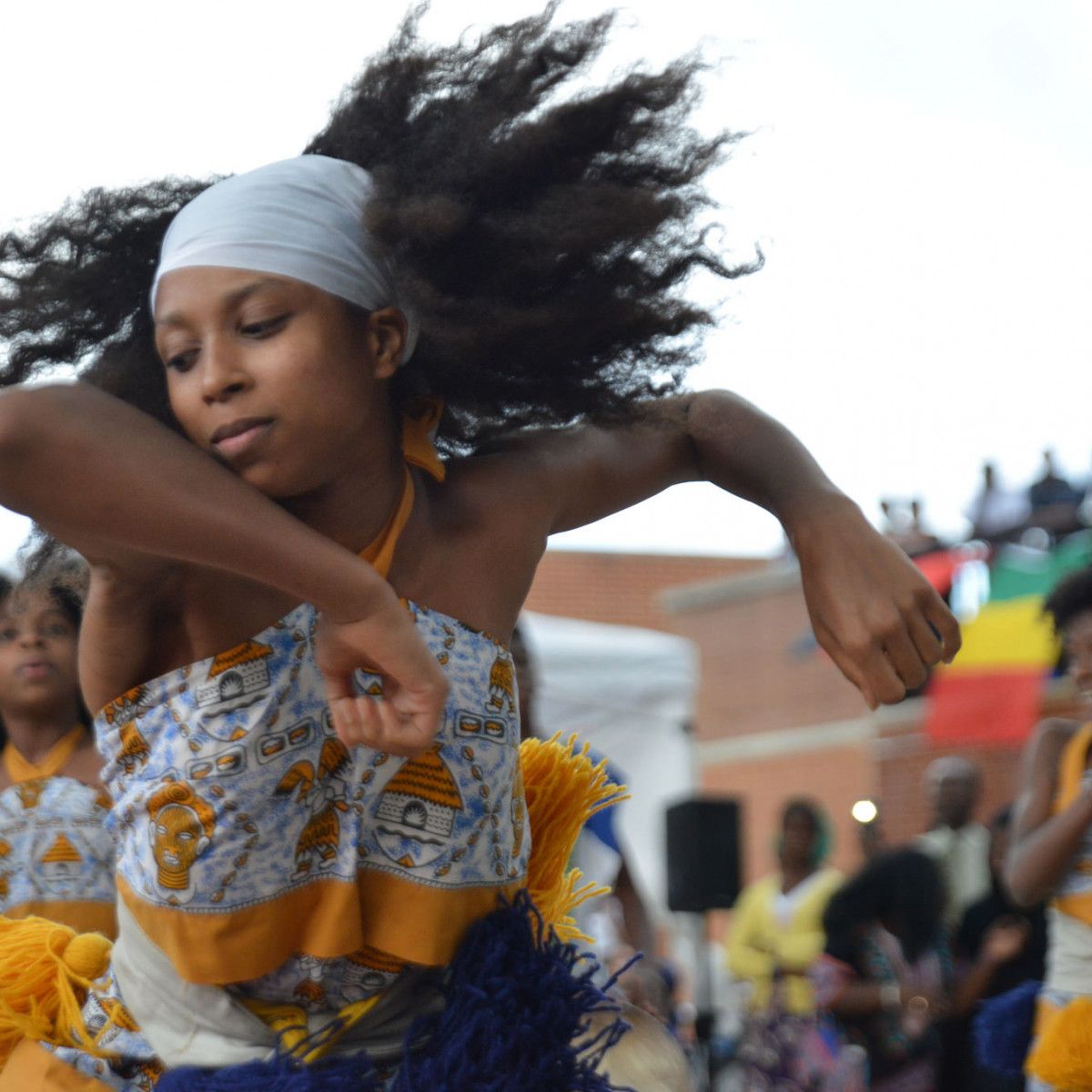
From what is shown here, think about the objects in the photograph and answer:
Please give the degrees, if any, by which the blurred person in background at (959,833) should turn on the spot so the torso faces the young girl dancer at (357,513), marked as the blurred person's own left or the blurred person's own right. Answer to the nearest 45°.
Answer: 0° — they already face them

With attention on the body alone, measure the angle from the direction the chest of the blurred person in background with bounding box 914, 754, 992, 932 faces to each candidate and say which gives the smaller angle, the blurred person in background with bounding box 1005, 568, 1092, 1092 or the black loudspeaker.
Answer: the blurred person in background

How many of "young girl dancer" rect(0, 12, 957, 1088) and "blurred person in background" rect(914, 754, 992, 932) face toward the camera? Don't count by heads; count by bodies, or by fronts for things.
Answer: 2

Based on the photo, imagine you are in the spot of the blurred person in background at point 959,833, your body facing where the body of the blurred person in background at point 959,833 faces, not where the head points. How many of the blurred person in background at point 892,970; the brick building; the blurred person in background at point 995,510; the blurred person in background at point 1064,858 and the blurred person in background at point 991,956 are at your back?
2

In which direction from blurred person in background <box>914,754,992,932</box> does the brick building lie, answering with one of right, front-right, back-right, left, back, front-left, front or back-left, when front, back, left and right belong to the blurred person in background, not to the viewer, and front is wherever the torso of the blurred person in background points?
back

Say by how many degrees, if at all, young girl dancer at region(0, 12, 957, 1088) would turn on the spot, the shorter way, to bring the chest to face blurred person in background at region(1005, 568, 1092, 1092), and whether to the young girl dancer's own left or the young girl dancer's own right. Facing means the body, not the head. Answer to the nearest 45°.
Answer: approximately 135° to the young girl dancer's own left

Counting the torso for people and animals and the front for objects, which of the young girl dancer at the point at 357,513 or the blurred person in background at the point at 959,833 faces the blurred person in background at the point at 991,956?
the blurred person in background at the point at 959,833

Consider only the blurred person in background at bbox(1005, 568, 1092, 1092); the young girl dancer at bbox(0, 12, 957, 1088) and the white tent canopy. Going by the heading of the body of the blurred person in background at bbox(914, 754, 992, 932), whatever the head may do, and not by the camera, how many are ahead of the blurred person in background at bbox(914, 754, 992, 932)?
2

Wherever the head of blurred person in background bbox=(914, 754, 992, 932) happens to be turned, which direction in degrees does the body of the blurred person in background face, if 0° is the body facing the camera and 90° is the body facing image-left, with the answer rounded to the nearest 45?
approximately 0°

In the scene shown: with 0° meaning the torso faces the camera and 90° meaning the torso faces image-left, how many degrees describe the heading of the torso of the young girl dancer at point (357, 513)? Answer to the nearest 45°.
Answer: approximately 0°

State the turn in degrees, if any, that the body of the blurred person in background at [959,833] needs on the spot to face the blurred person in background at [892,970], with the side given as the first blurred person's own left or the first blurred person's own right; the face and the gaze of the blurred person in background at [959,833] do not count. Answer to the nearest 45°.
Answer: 0° — they already face them

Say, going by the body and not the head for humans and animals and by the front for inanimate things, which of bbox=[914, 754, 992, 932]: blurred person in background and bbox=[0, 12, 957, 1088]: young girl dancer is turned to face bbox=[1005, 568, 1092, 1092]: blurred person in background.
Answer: bbox=[914, 754, 992, 932]: blurred person in background
